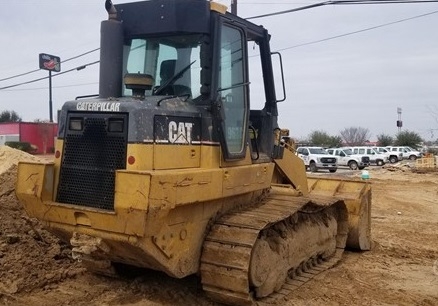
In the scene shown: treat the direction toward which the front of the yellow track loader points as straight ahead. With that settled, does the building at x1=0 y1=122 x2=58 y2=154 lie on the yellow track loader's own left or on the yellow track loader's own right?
on the yellow track loader's own left

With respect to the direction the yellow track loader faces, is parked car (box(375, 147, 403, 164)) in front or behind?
in front

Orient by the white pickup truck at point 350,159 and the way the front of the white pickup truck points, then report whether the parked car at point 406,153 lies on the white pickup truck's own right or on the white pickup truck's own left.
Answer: on the white pickup truck's own left
